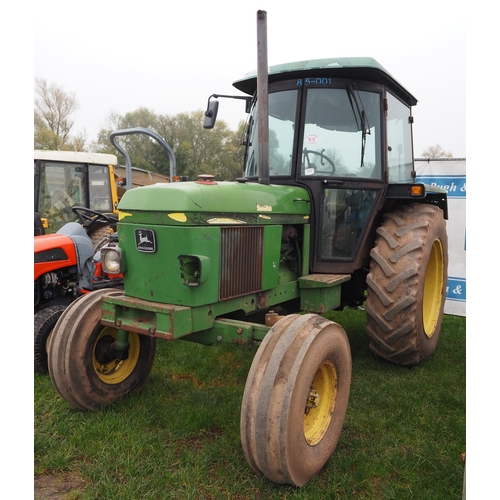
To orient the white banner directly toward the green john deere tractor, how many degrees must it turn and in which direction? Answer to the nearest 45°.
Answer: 0° — it already faces it

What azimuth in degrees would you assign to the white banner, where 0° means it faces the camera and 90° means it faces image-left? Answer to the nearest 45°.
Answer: approximately 0°

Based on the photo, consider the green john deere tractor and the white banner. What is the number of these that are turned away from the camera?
0

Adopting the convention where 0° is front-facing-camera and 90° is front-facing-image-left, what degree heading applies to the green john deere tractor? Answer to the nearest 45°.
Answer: approximately 45°

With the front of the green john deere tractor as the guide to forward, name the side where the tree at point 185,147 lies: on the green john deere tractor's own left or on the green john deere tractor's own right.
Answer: on the green john deere tractor's own right

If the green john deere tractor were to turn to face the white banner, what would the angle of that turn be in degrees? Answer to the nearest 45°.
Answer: approximately 180°

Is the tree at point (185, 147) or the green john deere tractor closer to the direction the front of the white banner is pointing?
the green john deere tractor

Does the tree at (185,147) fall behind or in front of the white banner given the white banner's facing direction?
behind
